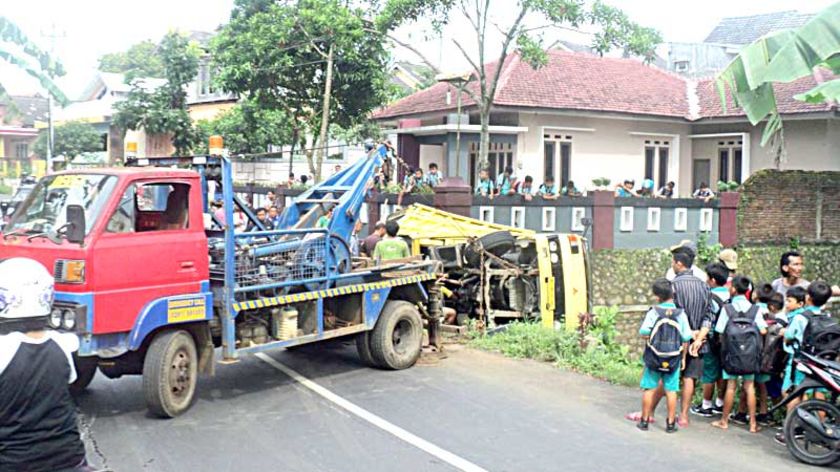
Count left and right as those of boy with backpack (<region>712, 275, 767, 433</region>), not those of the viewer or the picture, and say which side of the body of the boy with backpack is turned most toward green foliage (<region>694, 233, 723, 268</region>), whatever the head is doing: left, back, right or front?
front

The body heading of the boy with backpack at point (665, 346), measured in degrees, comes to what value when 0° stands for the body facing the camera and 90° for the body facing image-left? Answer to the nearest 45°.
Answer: approximately 180°

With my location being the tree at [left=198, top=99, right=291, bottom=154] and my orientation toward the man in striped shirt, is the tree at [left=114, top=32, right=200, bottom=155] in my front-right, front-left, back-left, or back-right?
back-right

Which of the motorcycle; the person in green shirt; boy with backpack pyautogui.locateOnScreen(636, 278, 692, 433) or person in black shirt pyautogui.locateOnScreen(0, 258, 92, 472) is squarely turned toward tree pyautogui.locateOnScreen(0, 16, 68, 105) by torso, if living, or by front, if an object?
the person in black shirt

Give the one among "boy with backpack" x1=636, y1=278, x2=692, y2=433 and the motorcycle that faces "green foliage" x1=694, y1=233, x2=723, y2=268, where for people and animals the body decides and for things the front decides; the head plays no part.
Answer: the boy with backpack

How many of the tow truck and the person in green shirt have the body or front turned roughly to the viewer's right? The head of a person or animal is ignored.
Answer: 0

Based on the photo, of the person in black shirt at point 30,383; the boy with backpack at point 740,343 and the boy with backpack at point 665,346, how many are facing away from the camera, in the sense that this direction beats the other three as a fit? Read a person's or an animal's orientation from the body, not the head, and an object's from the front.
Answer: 3

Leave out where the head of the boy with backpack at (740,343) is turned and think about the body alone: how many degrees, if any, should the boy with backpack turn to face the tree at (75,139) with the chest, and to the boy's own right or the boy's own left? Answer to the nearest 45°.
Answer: approximately 45° to the boy's own left

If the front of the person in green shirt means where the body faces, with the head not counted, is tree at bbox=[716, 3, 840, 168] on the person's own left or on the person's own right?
on the person's own right

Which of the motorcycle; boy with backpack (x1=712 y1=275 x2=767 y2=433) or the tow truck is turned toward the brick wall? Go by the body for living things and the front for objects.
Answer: the boy with backpack
